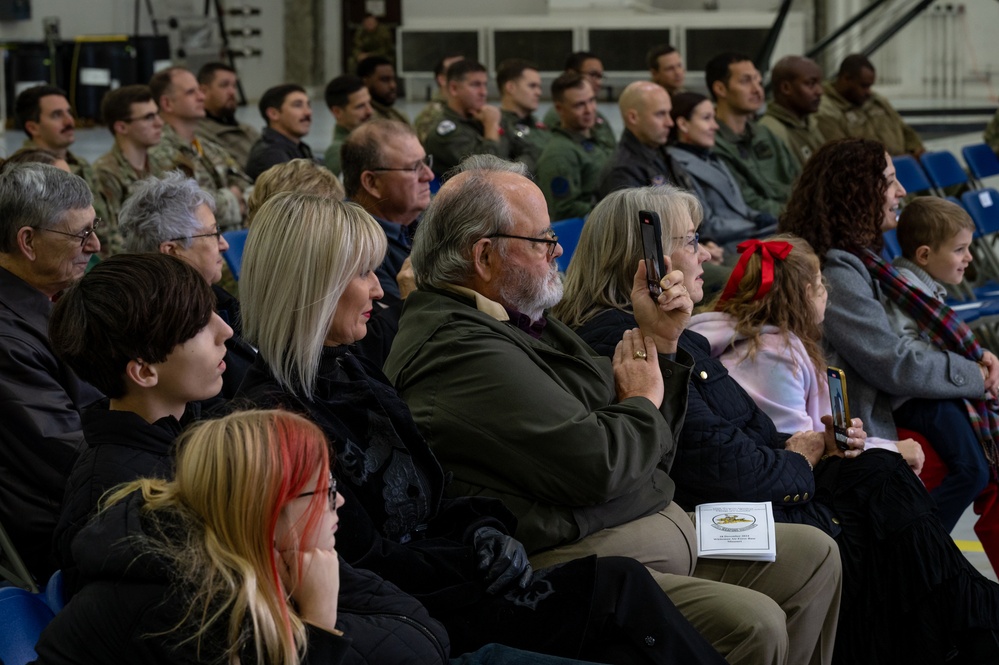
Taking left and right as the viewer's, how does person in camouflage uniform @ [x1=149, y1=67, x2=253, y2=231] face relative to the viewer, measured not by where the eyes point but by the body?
facing the viewer and to the right of the viewer

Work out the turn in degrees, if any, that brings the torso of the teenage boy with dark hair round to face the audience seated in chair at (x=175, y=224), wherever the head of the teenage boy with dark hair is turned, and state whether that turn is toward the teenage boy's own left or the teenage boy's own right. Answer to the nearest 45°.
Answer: approximately 90° to the teenage boy's own left

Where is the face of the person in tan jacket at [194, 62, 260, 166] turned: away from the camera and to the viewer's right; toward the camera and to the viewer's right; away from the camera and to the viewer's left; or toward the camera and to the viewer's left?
toward the camera and to the viewer's right

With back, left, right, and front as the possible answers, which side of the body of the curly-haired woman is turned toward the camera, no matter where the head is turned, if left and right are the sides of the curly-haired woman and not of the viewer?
right

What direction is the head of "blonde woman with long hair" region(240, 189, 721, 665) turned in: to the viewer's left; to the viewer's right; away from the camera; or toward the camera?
to the viewer's right

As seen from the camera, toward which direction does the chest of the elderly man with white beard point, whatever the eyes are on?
to the viewer's right

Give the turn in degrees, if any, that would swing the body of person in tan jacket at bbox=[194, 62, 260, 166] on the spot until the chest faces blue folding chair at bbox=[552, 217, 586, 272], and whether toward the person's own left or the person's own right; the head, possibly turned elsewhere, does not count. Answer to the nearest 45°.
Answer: approximately 45° to the person's own right

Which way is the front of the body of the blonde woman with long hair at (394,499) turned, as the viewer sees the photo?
to the viewer's right

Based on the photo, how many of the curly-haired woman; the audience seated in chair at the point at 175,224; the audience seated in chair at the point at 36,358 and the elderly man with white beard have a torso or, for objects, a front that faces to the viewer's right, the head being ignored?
4

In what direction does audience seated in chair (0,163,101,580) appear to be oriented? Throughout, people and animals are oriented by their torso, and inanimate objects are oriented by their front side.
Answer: to the viewer's right

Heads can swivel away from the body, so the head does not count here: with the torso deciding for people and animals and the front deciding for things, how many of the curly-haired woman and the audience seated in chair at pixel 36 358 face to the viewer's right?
2

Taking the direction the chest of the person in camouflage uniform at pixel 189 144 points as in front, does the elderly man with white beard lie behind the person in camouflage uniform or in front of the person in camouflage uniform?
in front
